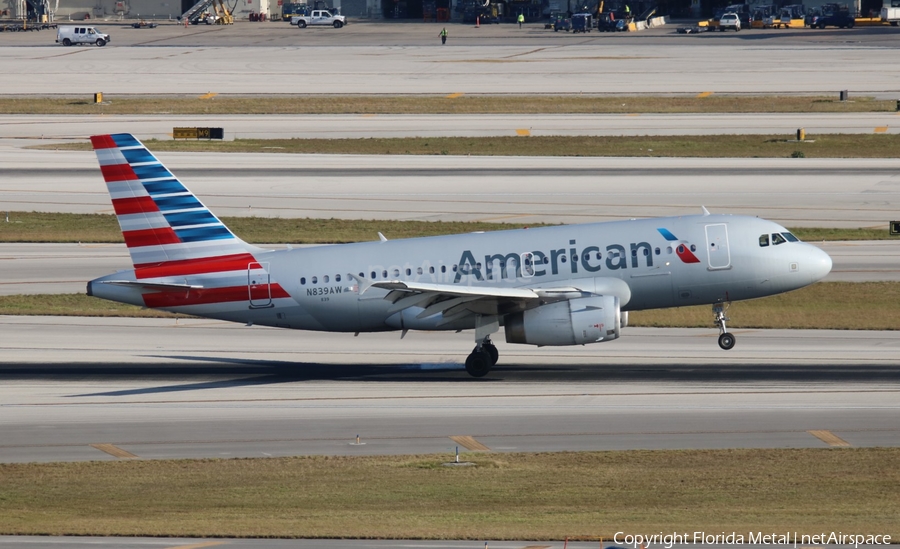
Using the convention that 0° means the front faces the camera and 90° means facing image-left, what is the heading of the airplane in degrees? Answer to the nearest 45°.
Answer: approximately 270°
